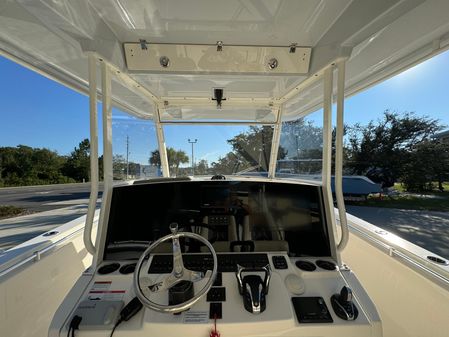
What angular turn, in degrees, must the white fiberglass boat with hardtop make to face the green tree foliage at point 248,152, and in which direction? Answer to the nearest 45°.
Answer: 0° — it already faces it

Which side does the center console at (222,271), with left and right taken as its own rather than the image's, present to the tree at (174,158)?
back

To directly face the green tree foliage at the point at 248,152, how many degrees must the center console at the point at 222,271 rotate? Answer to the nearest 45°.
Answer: approximately 180°

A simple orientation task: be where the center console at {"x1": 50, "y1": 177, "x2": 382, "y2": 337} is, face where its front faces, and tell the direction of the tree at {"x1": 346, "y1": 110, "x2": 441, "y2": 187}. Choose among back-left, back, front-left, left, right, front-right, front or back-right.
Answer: back-left

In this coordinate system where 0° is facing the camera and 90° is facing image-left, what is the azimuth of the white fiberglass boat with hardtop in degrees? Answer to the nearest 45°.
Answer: approximately 180°

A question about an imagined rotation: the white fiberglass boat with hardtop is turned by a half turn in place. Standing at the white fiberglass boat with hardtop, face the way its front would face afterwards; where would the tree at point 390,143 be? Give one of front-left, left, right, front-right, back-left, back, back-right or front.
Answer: back-left
